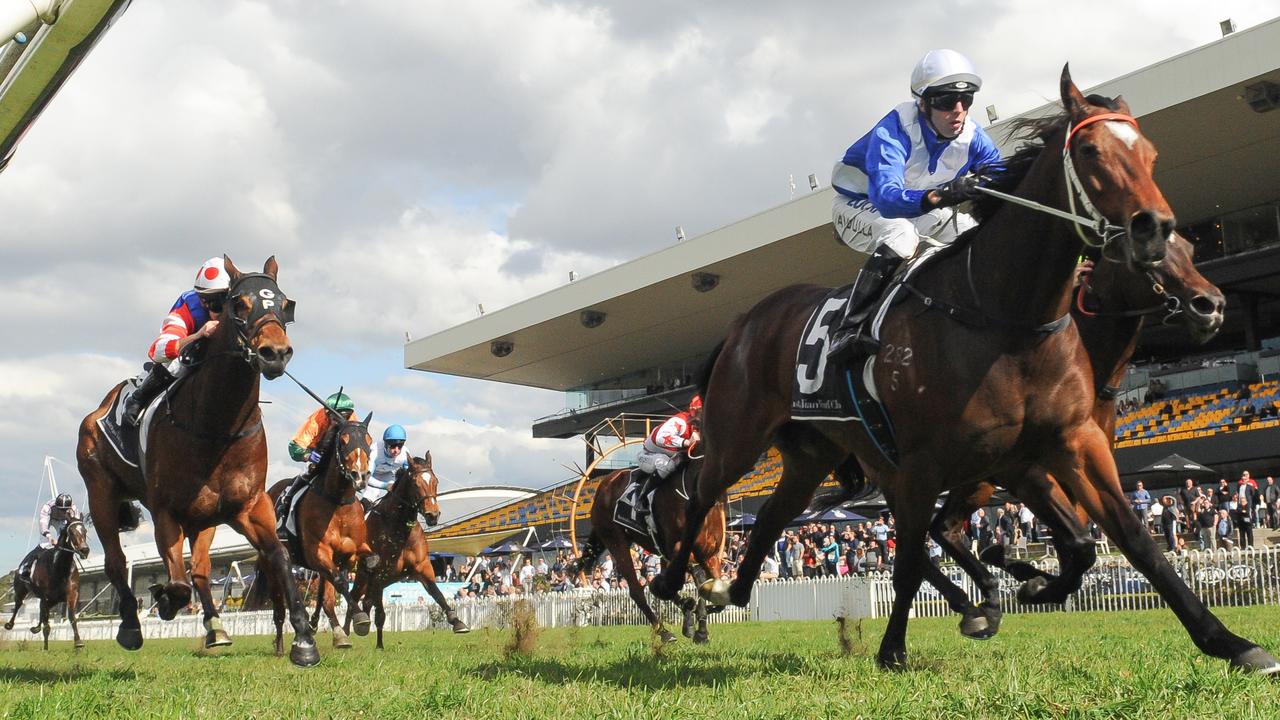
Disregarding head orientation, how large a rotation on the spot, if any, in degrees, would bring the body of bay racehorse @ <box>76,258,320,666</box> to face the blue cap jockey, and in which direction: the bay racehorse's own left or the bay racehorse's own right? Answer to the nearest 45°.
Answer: approximately 135° to the bay racehorse's own left

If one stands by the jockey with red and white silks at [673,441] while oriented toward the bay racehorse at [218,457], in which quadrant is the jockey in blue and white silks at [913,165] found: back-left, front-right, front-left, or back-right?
front-left

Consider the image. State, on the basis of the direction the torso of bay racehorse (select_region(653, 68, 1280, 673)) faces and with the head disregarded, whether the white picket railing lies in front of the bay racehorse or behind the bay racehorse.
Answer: behind

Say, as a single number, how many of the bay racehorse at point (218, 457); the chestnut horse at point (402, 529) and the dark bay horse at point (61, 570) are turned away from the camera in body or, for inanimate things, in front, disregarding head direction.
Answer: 0

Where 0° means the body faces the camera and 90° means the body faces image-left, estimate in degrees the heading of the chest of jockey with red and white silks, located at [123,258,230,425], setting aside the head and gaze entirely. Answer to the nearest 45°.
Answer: approximately 315°

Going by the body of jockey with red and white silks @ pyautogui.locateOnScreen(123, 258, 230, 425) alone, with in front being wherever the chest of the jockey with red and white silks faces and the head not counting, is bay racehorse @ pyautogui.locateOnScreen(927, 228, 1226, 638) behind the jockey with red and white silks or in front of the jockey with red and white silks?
in front

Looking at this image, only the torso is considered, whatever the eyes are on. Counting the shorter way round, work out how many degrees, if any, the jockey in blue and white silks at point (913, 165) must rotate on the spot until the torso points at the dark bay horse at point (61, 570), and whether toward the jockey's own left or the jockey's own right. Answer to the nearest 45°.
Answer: approximately 180°

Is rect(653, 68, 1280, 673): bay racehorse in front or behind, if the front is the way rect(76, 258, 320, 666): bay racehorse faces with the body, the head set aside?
in front

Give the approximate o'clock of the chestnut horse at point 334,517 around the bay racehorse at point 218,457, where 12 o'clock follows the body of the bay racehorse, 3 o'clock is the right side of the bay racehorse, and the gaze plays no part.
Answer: The chestnut horse is roughly at 8 o'clock from the bay racehorse.

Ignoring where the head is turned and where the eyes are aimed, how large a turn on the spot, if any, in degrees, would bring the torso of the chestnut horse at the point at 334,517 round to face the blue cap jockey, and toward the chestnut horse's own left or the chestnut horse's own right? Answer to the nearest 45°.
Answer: approximately 135° to the chestnut horse's own left

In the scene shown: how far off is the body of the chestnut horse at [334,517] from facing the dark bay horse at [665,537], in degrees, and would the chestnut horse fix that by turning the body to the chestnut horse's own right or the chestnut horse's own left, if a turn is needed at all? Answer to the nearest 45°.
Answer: approximately 45° to the chestnut horse's own left

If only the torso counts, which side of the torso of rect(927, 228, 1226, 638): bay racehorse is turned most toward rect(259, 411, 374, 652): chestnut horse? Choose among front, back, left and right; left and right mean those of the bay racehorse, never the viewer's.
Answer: back

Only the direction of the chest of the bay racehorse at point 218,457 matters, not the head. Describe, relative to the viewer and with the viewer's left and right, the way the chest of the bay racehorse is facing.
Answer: facing the viewer and to the right of the viewer

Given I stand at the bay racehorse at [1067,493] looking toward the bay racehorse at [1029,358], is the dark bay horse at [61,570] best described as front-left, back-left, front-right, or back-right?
back-right
